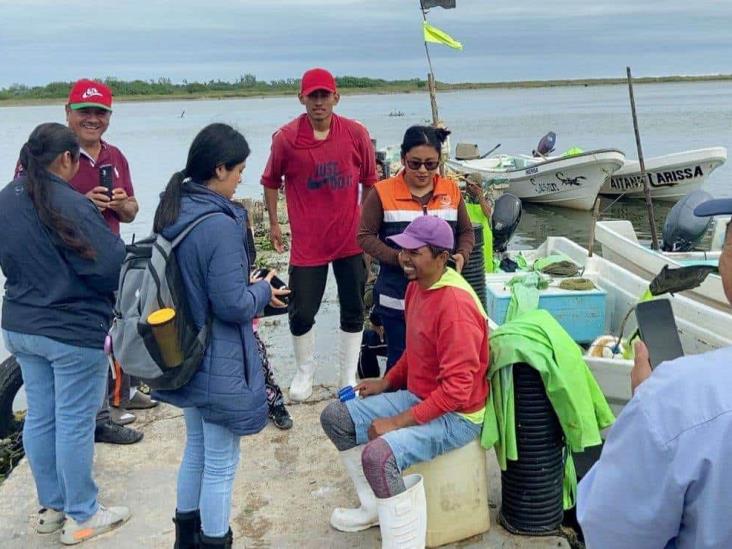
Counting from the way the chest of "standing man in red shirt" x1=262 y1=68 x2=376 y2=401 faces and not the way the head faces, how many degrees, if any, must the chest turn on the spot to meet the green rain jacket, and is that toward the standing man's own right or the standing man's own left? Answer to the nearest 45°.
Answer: approximately 45° to the standing man's own left

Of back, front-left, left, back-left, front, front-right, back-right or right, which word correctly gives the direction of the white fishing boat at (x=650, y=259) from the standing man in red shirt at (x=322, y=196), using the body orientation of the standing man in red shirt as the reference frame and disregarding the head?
back-left

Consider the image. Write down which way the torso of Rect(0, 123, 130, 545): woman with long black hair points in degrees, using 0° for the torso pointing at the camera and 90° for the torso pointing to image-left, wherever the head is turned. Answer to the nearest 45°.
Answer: approximately 225°

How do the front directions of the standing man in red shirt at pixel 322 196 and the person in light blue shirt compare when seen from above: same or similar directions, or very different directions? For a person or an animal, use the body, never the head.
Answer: very different directions

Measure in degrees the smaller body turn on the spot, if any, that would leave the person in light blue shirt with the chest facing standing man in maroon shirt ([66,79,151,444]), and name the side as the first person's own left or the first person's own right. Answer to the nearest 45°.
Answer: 0° — they already face them

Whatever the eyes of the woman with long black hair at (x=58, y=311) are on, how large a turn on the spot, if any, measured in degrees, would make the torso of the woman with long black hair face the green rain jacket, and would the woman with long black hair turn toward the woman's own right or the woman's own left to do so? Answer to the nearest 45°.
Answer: approximately 45° to the woman's own right

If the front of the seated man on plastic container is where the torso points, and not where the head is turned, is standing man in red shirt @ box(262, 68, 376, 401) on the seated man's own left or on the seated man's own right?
on the seated man's own right

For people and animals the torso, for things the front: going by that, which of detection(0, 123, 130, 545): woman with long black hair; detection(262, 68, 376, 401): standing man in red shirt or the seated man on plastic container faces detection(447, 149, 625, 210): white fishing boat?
the woman with long black hair
